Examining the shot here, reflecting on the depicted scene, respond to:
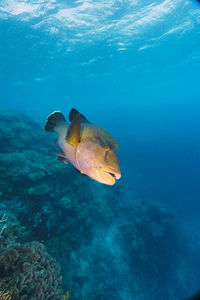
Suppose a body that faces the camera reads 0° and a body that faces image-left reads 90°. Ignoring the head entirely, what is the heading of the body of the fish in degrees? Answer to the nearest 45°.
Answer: approximately 315°
